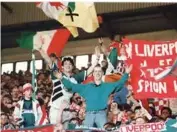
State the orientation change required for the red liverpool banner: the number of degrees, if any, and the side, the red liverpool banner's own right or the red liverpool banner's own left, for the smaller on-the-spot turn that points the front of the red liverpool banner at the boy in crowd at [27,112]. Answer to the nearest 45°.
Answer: approximately 90° to the red liverpool banner's own right

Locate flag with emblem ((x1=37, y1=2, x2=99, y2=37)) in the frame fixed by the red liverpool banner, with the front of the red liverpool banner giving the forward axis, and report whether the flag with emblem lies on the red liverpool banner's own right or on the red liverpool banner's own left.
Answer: on the red liverpool banner's own right

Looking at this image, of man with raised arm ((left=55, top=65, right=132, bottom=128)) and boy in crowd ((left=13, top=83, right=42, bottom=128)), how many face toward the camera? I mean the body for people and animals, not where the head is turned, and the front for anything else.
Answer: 2

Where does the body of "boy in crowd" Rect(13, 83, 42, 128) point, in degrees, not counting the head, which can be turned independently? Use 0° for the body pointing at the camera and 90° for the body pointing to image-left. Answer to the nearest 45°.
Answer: approximately 0°

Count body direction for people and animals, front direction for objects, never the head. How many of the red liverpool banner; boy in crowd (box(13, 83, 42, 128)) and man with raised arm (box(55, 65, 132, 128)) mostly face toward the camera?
3

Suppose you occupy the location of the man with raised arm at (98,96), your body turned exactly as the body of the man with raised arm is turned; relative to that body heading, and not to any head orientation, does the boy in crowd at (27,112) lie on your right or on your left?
on your right

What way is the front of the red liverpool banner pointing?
toward the camera

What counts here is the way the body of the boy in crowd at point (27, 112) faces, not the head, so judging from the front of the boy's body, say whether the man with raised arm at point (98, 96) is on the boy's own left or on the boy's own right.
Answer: on the boy's own left

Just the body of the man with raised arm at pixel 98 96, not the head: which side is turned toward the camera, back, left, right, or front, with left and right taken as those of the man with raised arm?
front

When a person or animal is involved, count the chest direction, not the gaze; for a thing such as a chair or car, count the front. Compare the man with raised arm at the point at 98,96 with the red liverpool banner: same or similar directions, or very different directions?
same or similar directions
